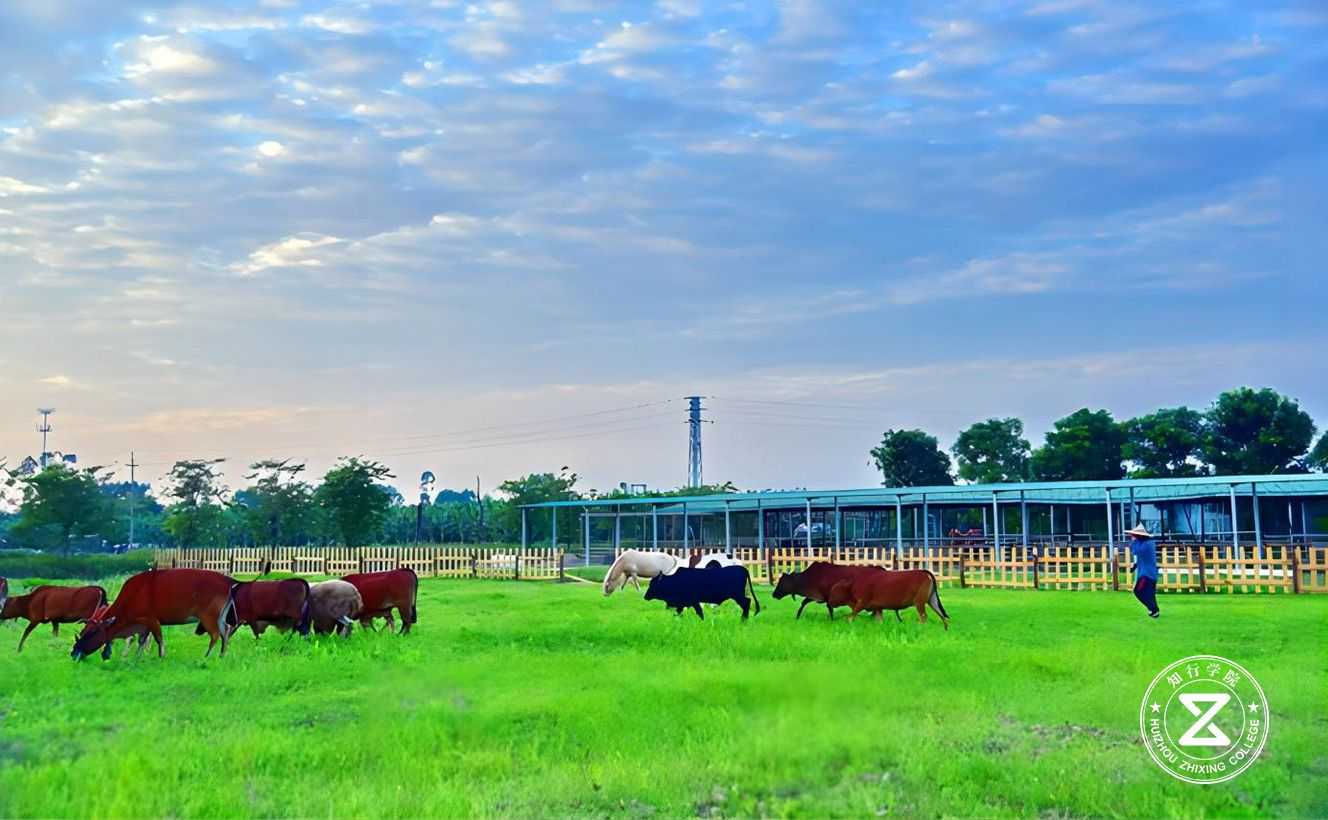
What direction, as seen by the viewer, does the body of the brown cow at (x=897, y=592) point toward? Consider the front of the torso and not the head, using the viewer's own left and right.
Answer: facing to the left of the viewer

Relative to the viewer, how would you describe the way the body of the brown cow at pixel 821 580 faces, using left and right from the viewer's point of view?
facing to the left of the viewer

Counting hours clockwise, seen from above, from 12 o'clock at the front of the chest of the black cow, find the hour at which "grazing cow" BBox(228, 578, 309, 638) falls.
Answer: The grazing cow is roughly at 11 o'clock from the black cow.

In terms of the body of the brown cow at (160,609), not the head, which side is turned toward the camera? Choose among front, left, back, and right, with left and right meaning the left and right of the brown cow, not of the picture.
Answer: left

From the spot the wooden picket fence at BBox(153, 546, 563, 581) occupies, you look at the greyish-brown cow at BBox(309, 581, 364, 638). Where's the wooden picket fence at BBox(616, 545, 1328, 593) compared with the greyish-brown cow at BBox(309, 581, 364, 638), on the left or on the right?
left

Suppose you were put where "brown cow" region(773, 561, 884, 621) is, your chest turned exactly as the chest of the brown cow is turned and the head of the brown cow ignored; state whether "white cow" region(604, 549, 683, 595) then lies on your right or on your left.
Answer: on your right

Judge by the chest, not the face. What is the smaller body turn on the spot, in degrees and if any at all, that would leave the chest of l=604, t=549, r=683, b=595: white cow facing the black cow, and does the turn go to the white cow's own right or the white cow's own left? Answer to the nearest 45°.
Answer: approximately 90° to the white cow's own left

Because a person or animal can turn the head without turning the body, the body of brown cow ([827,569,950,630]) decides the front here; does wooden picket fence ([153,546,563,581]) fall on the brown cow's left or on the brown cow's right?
on the brown cow's right

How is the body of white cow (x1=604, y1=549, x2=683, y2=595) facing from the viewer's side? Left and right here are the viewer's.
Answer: facing to the left of the viewer
